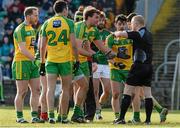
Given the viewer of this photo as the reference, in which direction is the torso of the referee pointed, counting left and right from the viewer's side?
facing away from the viewer and to the left of the viewer
